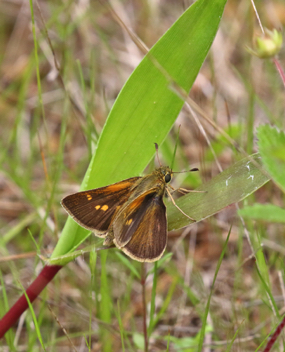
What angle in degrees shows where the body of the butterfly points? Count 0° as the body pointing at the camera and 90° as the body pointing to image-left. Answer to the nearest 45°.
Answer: approximately 225°
